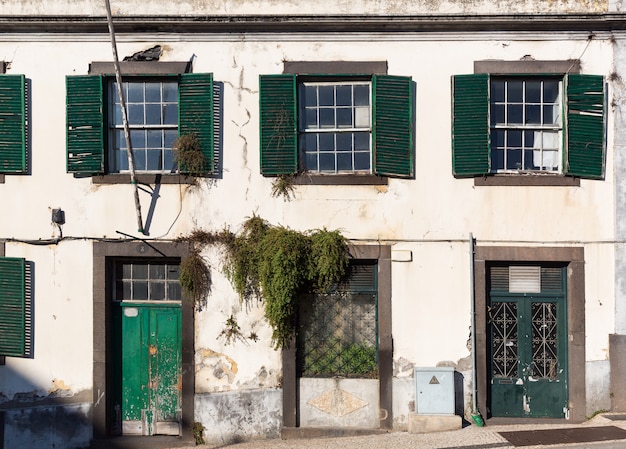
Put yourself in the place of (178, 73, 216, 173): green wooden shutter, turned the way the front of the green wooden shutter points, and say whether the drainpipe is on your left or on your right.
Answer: on your left

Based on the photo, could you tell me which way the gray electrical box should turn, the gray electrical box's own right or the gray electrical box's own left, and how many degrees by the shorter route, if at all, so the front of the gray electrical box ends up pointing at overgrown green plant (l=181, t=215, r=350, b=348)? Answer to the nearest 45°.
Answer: approximately 90° to the gray electrical box's own right

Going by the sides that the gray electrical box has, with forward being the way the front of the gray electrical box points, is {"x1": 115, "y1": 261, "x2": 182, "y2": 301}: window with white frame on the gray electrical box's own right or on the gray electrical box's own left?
on the gray electrical box's own right

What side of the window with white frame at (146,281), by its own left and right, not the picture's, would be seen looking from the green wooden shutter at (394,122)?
left

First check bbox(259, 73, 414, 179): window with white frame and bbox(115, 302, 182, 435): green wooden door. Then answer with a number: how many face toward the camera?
2

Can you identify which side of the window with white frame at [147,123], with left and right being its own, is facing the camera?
front

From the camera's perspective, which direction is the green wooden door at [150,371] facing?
toward the camera

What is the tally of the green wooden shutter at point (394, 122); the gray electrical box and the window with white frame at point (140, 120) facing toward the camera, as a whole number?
3

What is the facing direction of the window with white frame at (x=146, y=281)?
toward the camera

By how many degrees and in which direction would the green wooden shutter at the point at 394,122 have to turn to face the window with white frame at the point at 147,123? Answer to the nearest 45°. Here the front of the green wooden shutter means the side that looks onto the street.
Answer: approximately 90° to its right
